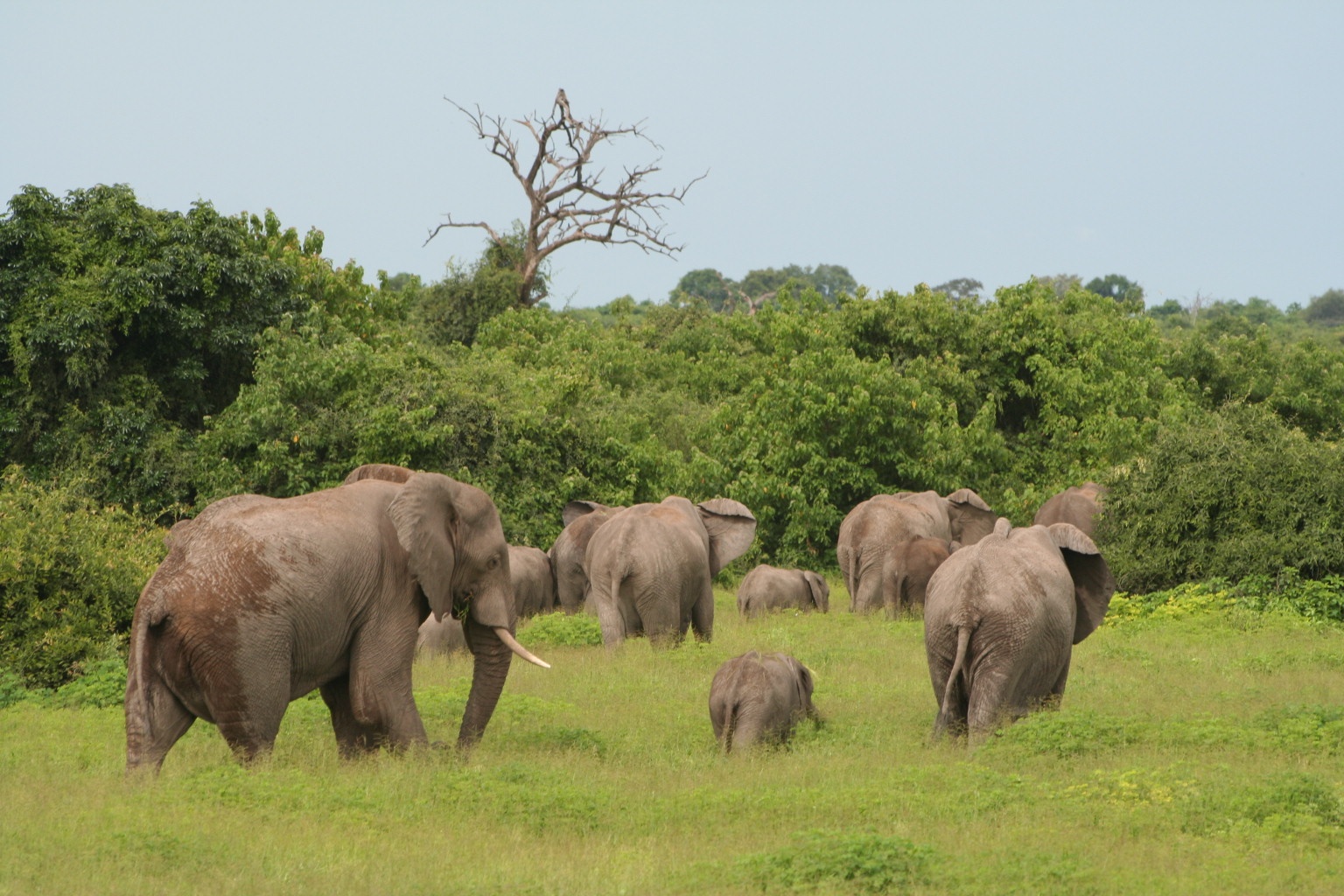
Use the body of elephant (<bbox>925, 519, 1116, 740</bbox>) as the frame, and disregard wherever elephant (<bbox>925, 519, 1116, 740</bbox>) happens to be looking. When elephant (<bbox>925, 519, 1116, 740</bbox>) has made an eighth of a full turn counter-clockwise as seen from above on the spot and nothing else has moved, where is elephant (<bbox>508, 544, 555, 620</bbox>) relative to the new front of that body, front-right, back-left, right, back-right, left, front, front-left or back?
front-left

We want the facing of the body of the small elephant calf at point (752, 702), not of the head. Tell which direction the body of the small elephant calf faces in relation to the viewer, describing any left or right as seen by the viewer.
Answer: facing away from the viewer and to the right of the viewer

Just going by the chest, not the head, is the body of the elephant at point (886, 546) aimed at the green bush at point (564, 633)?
no

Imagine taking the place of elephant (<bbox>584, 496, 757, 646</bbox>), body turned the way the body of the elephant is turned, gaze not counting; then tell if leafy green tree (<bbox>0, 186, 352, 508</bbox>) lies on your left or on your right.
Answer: on your left

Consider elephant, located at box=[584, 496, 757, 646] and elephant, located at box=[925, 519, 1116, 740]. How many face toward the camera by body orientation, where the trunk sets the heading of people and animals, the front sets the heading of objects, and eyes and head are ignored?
0

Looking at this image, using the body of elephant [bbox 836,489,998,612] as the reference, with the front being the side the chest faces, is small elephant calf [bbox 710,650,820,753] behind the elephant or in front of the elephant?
behind

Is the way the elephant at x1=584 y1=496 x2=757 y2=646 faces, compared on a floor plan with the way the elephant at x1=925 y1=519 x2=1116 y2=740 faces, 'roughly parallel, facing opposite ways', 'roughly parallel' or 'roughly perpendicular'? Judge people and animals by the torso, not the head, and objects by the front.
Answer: roughly parallel

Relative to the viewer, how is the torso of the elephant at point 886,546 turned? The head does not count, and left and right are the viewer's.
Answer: facing away from the viewer and to the right of the viewer

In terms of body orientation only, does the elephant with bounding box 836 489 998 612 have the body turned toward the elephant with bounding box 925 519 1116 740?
no

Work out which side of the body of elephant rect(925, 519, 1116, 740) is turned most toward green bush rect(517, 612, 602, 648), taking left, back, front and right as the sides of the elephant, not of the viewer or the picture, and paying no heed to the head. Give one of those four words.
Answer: left

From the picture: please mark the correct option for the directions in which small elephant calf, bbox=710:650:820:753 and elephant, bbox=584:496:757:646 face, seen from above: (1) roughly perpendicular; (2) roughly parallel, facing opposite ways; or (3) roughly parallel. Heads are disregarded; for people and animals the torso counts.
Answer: roughly parallel

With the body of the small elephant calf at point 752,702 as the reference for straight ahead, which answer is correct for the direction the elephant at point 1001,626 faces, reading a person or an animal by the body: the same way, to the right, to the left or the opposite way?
the same way

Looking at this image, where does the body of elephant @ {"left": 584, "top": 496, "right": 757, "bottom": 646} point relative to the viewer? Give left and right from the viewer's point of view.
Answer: facing away from the viewer and to the right of the viewer

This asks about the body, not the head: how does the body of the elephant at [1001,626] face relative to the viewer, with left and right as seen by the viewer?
facing away from the viewer and to the right of the viewer

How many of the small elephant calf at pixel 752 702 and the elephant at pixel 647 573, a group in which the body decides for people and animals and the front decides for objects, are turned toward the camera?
0

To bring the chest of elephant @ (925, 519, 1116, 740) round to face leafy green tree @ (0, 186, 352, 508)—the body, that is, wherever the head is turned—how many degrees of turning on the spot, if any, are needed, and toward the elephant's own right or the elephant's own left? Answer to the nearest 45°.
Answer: approximately 90° to the elephant's own left

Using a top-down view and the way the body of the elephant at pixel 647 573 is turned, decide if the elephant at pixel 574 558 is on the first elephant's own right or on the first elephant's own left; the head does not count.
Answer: on the first elephant's own left
